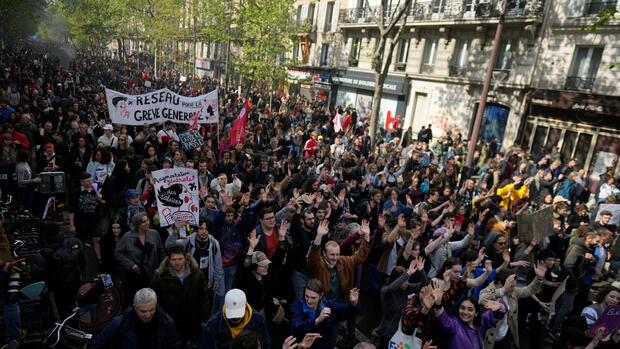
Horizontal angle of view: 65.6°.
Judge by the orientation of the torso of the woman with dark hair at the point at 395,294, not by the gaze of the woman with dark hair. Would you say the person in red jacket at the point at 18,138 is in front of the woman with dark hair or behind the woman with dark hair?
behind

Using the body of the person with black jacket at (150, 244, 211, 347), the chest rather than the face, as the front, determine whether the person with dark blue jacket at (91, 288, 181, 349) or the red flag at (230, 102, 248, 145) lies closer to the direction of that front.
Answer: the person with dark blue jacket

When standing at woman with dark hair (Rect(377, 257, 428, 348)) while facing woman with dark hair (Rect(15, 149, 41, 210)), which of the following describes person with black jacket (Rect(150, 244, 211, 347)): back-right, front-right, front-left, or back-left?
front-left

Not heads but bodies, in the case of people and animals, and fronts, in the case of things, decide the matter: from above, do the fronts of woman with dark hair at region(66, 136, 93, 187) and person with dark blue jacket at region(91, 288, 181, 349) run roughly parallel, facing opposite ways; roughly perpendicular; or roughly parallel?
roughly parallel

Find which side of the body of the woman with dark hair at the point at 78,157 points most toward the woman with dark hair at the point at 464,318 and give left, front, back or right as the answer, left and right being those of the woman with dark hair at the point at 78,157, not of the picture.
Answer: front

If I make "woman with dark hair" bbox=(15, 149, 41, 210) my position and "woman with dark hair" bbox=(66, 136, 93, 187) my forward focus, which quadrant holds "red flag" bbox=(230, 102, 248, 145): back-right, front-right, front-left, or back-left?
front-right

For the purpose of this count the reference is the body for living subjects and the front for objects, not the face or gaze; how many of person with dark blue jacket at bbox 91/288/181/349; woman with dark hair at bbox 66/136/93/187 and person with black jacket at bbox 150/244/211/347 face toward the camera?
3

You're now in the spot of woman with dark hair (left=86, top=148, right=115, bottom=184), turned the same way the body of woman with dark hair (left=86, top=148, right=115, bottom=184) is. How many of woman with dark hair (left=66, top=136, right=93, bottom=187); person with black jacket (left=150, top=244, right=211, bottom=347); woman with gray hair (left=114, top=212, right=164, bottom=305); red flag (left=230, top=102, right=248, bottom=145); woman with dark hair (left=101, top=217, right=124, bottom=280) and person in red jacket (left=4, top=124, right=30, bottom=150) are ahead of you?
3

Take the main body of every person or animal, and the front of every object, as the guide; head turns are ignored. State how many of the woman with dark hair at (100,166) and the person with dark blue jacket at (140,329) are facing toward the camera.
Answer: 2

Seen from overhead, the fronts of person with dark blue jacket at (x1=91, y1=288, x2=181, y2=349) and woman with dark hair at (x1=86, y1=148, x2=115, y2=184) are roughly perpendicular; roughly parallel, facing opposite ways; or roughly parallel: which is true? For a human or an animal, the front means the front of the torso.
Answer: roughly parallel

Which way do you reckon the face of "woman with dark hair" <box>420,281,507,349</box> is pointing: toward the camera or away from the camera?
toward the camera

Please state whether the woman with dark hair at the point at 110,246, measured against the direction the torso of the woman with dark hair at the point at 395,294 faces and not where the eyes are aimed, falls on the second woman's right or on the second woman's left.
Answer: on the second woman's right

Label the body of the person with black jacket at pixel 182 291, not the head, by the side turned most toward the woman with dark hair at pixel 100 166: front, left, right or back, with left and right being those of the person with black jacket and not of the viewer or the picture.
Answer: back

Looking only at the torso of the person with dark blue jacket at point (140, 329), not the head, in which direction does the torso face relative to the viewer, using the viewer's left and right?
facing the viewer

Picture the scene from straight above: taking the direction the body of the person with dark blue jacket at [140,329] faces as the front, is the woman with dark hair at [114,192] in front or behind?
behind

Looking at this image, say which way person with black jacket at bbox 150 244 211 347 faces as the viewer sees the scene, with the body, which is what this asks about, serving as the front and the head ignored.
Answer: toward the camera

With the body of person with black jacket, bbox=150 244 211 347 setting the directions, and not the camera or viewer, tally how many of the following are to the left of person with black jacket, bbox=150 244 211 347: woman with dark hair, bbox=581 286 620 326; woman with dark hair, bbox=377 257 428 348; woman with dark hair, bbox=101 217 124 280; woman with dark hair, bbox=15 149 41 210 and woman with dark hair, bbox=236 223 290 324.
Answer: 3

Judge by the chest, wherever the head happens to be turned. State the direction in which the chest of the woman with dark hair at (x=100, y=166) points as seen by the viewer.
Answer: toward the camera

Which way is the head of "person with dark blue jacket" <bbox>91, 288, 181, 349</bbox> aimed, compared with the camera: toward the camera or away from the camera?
toward the camera
